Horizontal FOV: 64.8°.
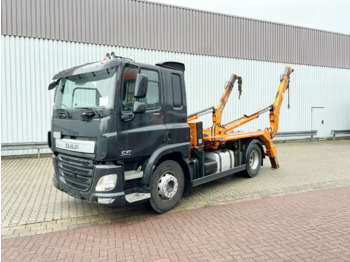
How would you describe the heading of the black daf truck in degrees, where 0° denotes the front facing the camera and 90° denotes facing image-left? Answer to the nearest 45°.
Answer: approximately 45°
